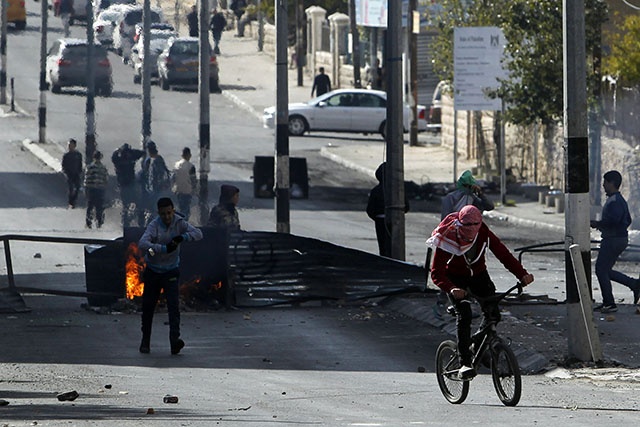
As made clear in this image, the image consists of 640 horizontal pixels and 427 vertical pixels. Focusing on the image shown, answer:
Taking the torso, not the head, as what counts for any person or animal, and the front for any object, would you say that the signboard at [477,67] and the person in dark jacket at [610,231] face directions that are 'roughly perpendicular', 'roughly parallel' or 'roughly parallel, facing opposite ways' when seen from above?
roughly perpendicular

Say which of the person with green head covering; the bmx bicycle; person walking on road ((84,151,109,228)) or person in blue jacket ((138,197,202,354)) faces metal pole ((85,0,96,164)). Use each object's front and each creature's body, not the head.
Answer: the person walking on road

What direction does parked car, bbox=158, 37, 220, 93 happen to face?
away from the camera

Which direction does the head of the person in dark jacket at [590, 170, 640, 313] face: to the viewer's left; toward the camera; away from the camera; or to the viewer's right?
to the viewer's left

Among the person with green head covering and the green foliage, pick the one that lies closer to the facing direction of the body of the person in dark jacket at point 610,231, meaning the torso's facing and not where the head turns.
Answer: the person with green head covering

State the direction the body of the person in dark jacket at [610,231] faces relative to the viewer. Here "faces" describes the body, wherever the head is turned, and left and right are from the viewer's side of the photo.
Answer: facing to the left of the viewer

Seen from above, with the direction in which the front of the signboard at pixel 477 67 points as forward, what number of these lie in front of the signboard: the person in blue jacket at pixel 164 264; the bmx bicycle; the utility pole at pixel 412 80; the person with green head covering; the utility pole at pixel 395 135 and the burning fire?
5

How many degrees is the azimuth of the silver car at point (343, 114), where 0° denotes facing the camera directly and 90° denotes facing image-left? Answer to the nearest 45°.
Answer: approximately 90°

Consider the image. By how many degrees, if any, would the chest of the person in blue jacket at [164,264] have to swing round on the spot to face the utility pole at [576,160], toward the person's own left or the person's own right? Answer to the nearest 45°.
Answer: approximately 45° to the person's own left

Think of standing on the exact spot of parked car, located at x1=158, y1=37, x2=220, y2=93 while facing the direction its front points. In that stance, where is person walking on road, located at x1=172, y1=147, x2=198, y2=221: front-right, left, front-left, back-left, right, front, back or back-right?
back
